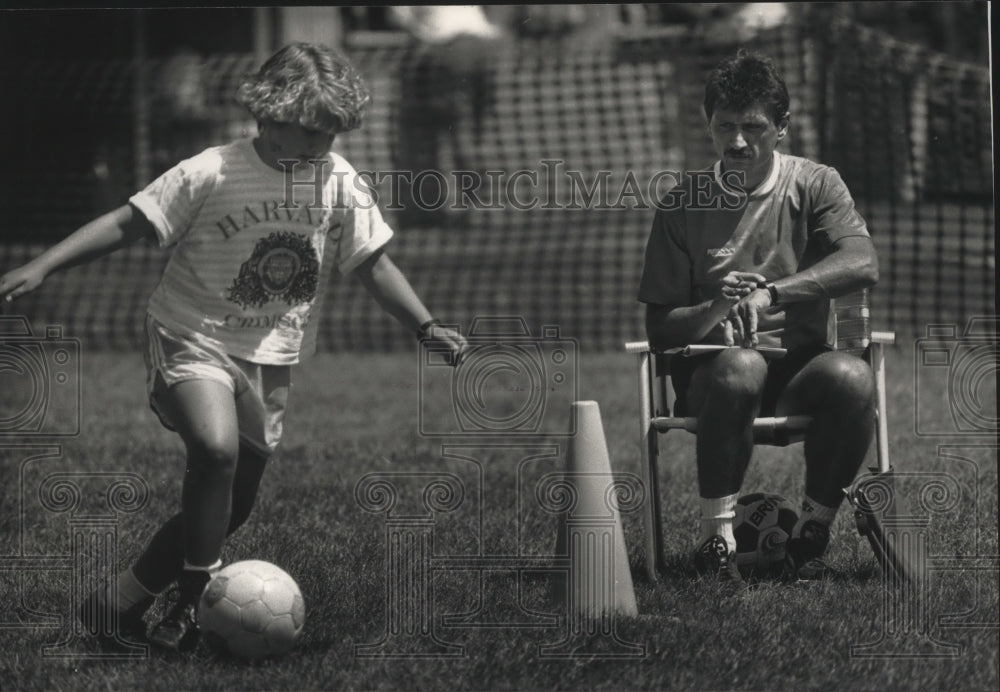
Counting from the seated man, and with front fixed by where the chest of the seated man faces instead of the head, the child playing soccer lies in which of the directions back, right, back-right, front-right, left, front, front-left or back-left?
front-right

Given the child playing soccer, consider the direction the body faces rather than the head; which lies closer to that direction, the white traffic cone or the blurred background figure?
the white traffic cone

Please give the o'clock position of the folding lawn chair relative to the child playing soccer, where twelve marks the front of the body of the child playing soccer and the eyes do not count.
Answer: The folding lawn chair is roughly at 10 o'clock from the child playing soccer.

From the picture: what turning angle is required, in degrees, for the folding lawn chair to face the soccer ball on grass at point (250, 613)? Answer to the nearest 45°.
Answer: approximately 45° to its right
